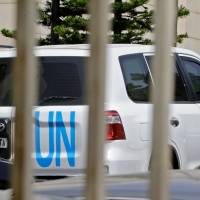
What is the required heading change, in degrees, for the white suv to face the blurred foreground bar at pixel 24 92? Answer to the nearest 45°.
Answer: approximately 135° to its right

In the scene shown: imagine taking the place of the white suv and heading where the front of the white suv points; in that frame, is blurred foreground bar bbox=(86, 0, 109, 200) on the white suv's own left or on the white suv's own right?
on the white suv's own right

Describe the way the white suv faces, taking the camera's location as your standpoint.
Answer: facing away from the viewer and to the right of the viewer

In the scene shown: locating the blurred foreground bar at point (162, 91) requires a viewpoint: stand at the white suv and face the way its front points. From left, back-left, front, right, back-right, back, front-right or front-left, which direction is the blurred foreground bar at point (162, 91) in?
back-right
